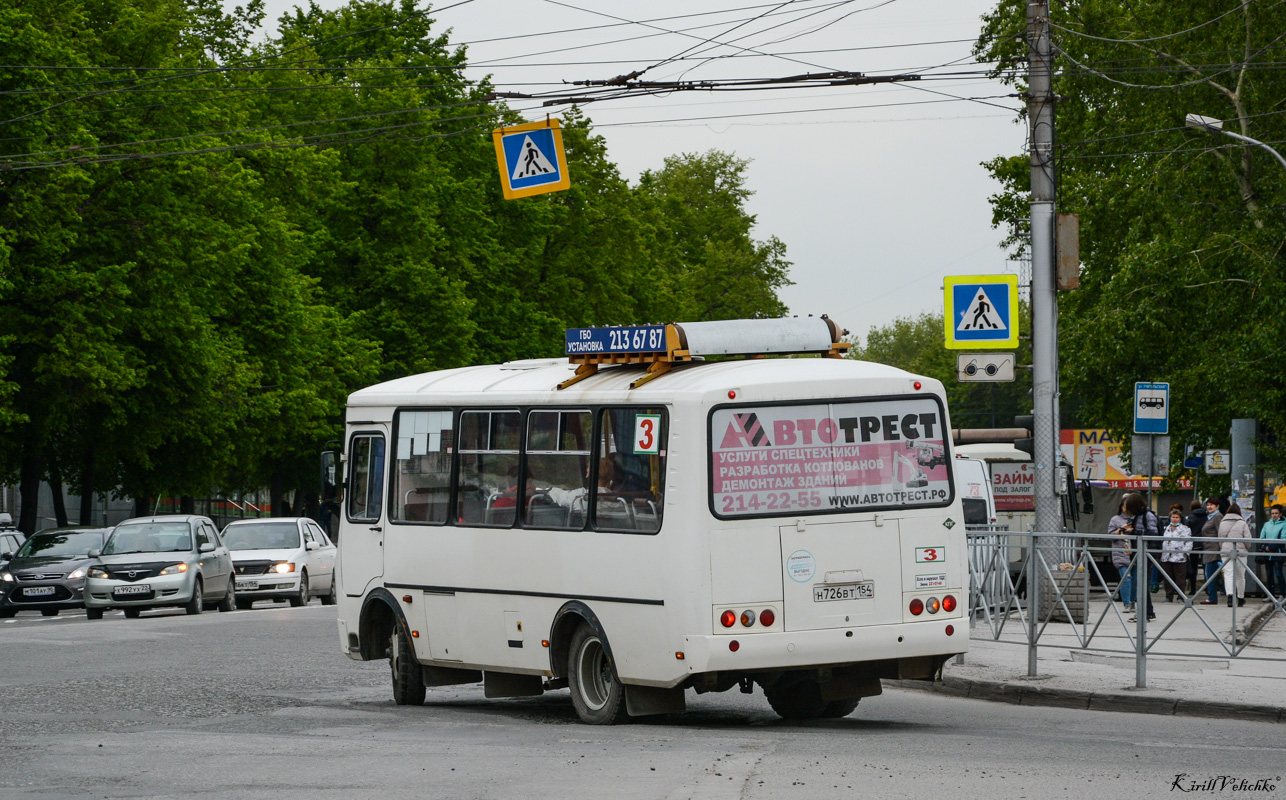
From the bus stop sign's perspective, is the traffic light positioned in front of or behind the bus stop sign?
in front

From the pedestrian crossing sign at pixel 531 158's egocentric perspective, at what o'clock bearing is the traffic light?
The traffic light is roughly at 10 o'clock from the pedestrian crossing sign.

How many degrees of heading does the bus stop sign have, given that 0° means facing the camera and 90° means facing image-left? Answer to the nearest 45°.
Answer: approximately 0°

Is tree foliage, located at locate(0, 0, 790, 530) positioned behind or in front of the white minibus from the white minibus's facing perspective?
in front

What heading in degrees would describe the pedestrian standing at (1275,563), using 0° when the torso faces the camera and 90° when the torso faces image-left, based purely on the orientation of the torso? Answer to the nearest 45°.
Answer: approximately 0°

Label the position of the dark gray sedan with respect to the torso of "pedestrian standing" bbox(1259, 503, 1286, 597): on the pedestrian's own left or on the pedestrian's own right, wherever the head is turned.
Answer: on the pedestrian's own right

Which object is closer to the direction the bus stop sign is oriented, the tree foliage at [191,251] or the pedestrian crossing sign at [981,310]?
the pedestrian crossing sign
